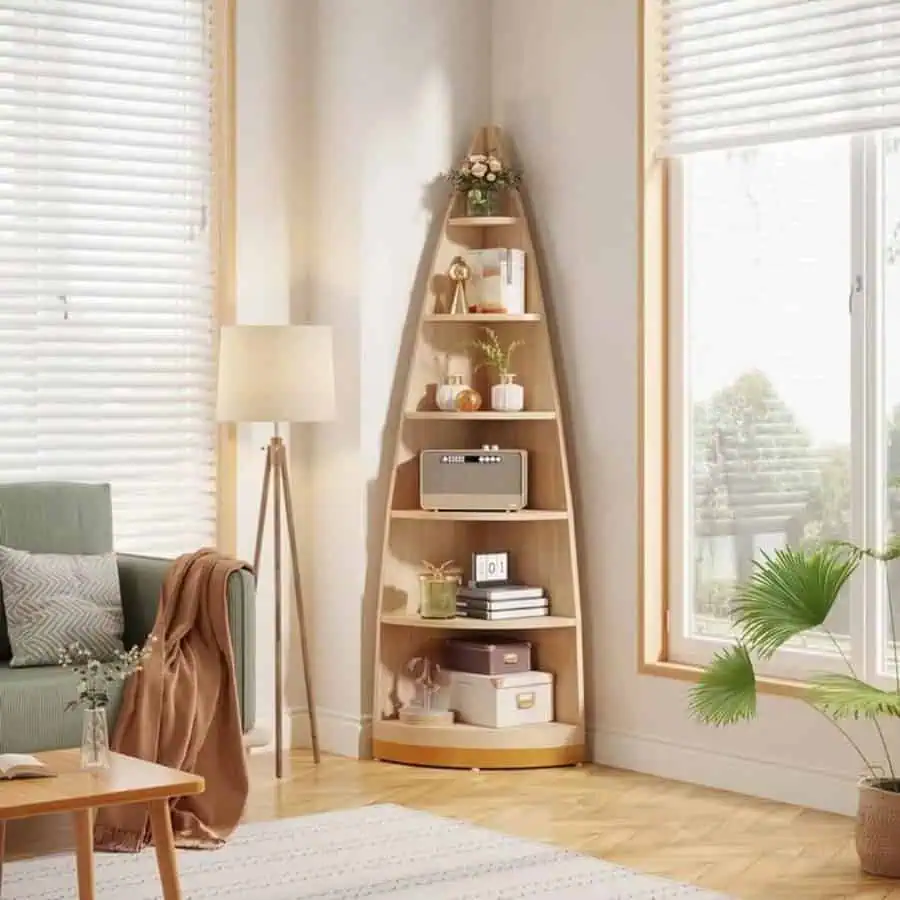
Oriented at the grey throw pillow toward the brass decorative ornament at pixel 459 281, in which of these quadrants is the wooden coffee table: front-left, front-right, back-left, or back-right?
back-right

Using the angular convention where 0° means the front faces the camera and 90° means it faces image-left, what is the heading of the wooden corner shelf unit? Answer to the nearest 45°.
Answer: approximately 0°

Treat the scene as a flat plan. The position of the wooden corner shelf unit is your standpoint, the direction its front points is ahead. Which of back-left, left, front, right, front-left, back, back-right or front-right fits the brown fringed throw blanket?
front-right

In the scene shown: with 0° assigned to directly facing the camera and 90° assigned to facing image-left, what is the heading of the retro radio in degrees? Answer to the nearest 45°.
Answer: approximately 0°

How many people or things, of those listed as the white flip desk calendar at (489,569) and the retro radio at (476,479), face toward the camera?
2

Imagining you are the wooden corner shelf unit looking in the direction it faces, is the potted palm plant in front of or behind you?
in front
